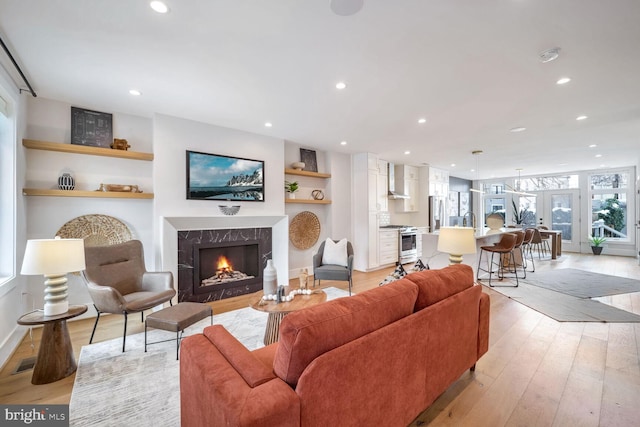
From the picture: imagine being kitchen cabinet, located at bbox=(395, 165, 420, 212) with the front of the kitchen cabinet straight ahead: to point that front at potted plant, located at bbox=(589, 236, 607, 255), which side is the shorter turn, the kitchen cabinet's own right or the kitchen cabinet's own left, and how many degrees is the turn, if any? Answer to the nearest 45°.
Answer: approximately 90° to the kitchen cabinet's own left

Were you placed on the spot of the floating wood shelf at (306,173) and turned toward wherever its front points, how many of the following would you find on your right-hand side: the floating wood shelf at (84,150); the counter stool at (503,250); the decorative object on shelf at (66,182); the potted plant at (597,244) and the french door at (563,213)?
2

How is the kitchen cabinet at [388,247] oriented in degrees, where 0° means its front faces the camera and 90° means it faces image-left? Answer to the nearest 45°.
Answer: approximately 315°

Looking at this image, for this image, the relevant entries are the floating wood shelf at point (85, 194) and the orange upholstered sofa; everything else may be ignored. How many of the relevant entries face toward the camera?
1

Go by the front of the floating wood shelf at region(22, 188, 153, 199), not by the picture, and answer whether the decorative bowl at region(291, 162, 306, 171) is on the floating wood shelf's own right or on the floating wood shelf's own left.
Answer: on the floating wood shelf's own left

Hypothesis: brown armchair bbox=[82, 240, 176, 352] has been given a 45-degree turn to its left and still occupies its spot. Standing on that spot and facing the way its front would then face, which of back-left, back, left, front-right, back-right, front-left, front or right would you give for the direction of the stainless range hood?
front

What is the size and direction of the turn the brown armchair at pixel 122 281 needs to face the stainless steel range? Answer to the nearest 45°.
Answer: approximately 45° to its left

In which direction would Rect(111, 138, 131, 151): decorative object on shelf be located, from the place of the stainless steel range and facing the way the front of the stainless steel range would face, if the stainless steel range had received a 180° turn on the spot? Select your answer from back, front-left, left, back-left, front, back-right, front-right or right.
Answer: left

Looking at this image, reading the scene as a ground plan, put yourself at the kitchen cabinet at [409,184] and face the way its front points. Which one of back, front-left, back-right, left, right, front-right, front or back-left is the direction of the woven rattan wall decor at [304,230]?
right

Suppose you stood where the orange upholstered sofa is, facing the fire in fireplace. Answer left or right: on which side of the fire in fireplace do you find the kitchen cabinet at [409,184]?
right

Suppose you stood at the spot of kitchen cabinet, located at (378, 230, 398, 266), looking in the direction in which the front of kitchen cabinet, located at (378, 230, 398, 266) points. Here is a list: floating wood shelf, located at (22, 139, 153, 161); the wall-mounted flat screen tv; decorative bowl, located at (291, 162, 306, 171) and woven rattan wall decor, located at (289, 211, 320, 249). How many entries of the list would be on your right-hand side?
4
